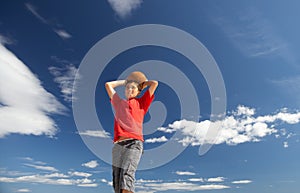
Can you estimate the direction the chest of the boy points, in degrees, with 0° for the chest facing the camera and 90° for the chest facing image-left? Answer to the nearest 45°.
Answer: approximately 45°
